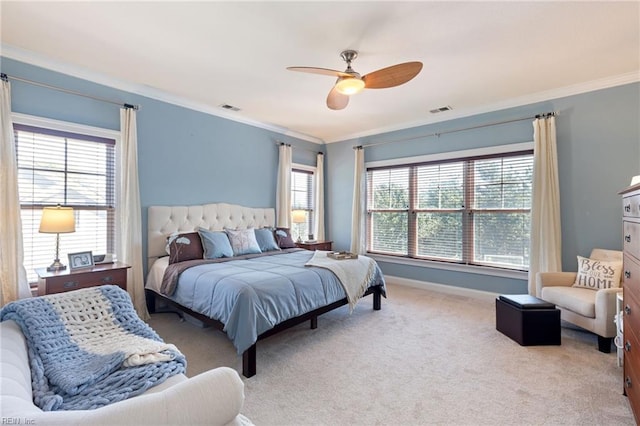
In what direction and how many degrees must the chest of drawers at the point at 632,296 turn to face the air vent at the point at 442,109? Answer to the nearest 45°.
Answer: approximately 45° to its right

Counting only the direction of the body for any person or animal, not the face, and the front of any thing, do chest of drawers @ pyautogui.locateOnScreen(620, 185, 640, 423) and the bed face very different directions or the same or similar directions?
very different directions

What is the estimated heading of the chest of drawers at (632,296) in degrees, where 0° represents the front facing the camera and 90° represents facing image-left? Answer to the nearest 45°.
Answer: approximately 90°

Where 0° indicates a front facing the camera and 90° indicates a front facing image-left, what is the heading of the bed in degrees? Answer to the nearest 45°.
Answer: approximately 315°

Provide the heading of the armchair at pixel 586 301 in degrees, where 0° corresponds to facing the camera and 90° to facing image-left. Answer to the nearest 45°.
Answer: approximately 45°

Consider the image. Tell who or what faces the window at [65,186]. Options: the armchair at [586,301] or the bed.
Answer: the armchair

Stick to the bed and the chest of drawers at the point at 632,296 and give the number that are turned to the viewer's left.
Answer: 1
